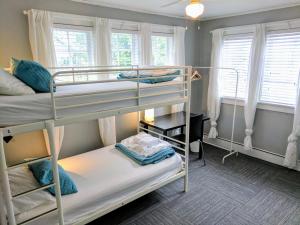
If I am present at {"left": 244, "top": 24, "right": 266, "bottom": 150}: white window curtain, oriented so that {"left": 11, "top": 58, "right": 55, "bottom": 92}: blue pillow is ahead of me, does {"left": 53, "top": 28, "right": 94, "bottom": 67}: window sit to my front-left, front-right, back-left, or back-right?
front-right

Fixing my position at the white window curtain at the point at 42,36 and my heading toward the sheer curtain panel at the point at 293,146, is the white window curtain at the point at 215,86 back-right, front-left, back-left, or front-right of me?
front-left

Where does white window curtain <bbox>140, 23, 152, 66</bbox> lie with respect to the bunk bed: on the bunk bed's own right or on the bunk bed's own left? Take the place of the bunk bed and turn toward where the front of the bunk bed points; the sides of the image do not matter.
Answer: on the bunk bed's own left

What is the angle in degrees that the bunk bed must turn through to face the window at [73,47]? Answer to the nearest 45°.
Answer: approximately 135° to its left

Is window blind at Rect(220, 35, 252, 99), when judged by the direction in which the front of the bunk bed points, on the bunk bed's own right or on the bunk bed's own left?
on the bunk bed's own left

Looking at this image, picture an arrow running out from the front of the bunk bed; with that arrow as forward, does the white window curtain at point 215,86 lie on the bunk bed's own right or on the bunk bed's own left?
on the bunk bed's own left
